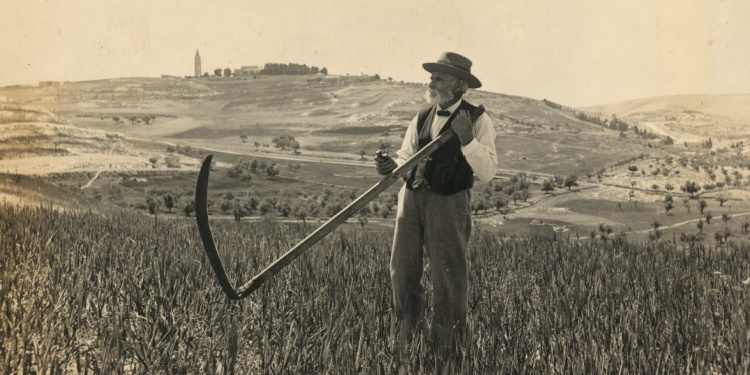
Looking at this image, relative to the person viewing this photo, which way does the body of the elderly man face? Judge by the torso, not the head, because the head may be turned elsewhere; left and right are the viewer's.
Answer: facing the viewer and to the left of the viewer

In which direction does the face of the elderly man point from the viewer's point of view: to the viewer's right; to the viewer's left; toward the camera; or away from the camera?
to the viewer's left
